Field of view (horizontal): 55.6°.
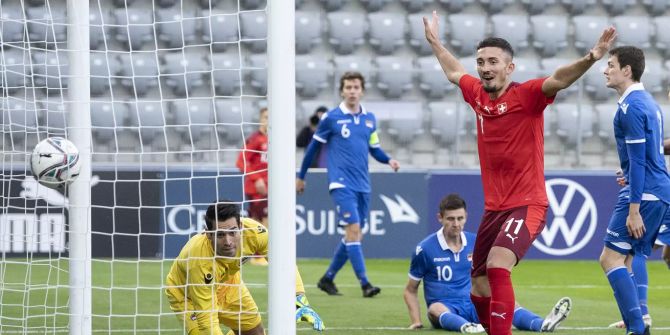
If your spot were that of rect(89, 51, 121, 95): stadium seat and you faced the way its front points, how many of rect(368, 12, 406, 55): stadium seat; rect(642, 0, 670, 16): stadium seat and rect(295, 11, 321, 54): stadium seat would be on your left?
3

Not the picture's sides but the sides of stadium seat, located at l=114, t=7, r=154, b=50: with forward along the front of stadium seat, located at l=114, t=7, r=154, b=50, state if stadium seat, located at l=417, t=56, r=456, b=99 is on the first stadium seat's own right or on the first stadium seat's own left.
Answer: on the first stadium seat's own left

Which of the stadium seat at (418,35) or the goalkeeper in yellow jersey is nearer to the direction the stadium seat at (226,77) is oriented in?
the goalkeeper in yellow jersey

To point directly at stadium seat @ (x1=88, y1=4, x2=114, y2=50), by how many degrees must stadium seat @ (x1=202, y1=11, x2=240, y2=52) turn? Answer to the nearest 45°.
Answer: approximately 90° to its right

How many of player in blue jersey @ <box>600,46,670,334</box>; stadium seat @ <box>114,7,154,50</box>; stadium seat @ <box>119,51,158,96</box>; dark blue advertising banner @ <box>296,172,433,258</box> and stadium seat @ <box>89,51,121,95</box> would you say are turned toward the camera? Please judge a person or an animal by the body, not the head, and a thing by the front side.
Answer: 4

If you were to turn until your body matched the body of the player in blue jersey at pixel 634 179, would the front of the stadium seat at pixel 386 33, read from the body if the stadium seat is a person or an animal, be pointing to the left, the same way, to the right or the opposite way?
to the left

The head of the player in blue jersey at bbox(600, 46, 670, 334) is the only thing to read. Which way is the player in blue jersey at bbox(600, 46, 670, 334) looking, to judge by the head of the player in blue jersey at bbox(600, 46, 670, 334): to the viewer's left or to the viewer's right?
to the viewer's left

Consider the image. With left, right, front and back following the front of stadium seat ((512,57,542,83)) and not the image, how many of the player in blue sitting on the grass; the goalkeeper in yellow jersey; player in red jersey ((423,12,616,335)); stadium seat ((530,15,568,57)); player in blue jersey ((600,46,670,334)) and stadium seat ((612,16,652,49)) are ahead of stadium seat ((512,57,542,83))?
4

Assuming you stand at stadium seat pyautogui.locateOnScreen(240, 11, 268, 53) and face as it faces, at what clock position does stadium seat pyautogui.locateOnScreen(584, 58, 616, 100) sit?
stadium seat pyautogui.locateOnScreen(584, 58, 616, 100) is roughly at 9 o'clock from stadium seat pyautogui.locateOnScreen(240, 11, 268, 53).
